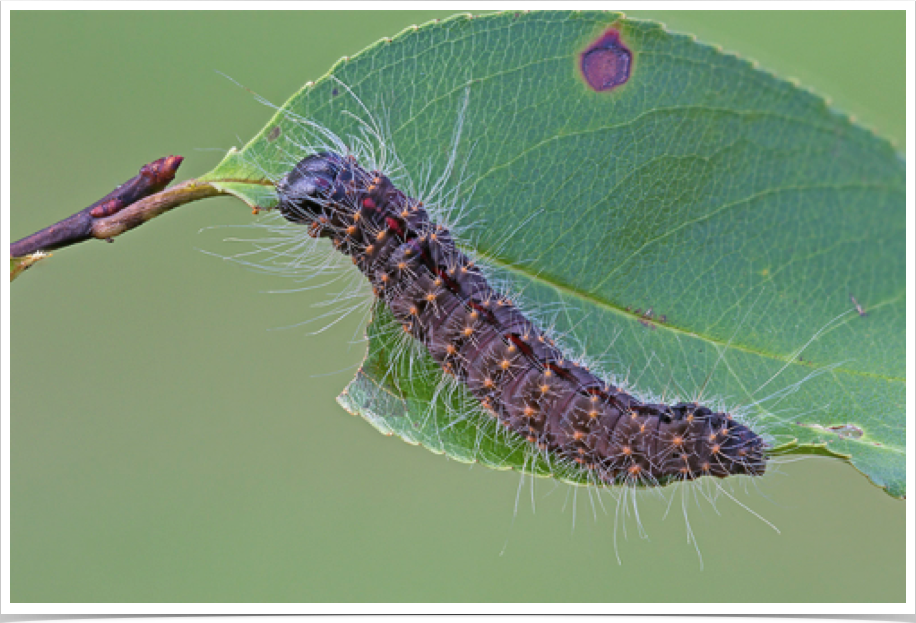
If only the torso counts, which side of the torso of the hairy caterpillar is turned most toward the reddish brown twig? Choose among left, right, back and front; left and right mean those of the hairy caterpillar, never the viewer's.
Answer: front

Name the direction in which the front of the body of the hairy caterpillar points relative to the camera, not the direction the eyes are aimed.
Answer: to the viewer's left
